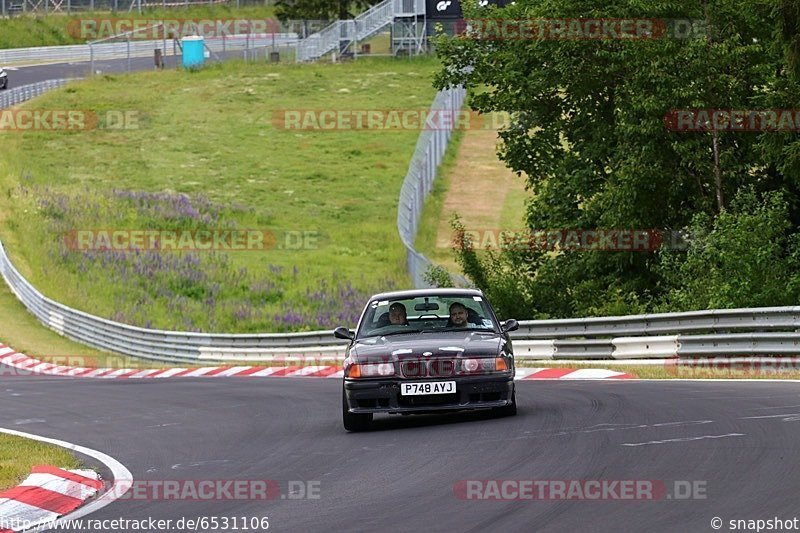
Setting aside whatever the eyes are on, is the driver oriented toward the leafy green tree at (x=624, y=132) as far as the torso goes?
no

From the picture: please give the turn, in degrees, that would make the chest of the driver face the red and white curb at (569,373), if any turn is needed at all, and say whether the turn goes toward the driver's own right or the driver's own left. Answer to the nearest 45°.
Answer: approximately 135° to the driver's own left

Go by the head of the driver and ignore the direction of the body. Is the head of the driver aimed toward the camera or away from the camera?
toward the camera

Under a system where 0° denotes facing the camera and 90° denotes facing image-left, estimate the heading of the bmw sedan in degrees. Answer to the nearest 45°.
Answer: approximately 0°

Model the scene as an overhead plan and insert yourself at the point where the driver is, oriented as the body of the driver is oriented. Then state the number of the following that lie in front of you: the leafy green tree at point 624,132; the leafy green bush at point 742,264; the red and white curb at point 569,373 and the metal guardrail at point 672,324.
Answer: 0

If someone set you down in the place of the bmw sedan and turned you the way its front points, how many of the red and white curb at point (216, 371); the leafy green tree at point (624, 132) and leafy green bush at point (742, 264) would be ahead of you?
0

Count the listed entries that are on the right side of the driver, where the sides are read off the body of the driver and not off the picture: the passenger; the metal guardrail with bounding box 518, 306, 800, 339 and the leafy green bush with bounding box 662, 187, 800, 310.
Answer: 0

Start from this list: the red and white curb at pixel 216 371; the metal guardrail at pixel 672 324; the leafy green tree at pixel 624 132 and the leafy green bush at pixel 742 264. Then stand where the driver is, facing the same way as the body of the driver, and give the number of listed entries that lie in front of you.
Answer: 0

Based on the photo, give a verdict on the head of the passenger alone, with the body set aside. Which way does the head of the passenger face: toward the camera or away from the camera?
toward the camera

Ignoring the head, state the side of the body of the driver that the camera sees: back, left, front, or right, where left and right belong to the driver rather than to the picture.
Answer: front

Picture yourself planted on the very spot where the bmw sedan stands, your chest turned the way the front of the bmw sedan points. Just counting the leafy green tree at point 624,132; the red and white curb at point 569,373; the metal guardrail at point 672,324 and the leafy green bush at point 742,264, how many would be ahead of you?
0
